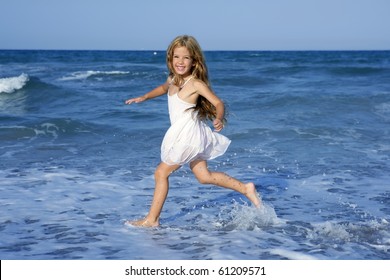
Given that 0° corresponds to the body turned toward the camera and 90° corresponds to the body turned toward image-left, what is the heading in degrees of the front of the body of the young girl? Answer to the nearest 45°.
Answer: approximately 45°
